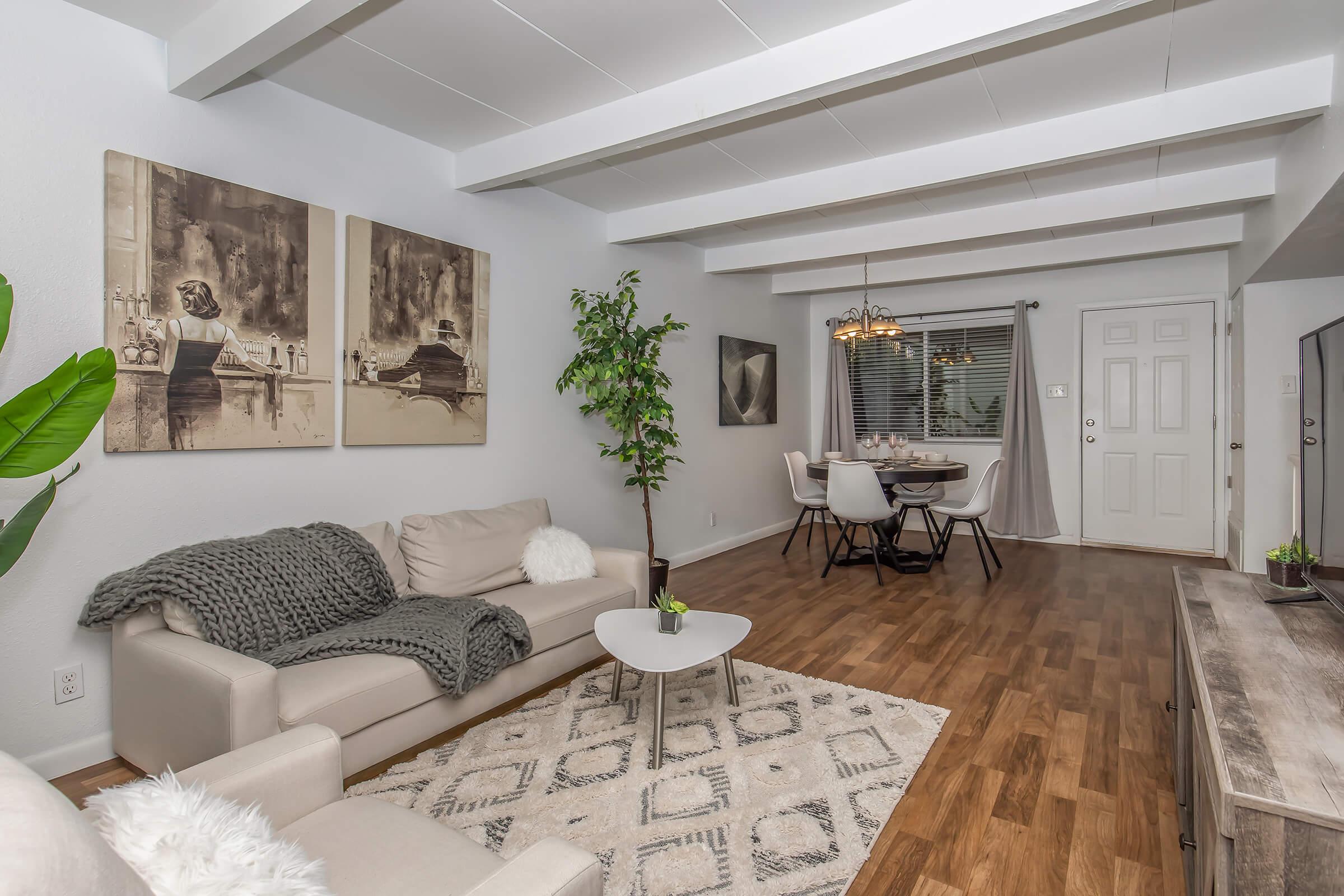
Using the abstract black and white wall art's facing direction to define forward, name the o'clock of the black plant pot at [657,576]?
The black plant pot is roughly at 2 o'clock from the abstract black and white wall art.

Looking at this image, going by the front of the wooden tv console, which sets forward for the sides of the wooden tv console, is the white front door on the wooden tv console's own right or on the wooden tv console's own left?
on the wooden tv console's own right

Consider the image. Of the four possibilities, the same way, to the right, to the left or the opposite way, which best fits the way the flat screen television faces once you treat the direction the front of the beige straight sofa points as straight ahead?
the opposite way

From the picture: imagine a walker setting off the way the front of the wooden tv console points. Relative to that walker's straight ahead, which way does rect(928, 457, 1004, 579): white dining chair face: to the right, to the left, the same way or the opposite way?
the same way

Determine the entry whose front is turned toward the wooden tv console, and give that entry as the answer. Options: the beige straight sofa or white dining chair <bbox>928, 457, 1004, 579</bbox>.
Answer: the beige straight sofa

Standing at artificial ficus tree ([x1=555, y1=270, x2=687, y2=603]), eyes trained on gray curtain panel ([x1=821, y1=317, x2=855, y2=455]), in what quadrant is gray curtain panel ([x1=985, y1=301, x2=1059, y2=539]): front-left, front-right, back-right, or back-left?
front-right

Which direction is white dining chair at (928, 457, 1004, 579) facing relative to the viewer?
to the viewer's left

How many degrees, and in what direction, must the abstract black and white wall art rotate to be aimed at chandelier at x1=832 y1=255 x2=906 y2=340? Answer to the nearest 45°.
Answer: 0° — it already faces it

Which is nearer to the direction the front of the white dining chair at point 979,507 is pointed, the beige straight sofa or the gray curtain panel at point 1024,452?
the beige straight sofa

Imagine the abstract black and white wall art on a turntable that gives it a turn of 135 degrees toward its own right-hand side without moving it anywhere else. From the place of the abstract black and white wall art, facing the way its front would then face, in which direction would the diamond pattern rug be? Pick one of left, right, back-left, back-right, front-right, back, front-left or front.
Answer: left

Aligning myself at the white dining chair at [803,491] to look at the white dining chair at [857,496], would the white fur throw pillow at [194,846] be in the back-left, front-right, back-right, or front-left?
front-right

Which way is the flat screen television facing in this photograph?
to the viewer's left

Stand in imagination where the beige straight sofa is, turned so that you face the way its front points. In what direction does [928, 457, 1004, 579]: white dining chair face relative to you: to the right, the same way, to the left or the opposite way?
the opposite way

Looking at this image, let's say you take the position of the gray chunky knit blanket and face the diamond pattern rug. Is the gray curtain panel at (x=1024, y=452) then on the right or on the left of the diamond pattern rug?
left

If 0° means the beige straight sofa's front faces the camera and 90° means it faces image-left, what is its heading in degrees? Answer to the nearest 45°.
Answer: approximately 315°

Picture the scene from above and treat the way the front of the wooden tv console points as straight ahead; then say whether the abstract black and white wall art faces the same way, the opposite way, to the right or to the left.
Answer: the opposite way

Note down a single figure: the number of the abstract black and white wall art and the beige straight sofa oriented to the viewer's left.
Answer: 0

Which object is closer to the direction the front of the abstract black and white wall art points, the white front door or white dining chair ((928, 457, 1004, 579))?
the white dining chair

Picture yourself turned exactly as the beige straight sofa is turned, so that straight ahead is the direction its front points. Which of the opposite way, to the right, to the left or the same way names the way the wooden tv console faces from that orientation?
the opposite way
